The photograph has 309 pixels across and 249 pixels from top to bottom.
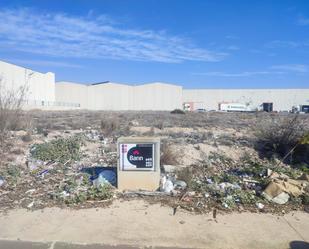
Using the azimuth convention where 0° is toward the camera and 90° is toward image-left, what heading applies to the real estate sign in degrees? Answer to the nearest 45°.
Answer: approximately 0°

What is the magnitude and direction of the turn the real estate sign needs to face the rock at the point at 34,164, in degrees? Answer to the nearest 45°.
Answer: approximately 135° to its right

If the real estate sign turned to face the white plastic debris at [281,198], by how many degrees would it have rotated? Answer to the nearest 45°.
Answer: approximately 90° to its left

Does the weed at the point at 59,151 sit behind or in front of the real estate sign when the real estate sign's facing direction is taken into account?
behind

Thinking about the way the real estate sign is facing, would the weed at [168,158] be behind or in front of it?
behind

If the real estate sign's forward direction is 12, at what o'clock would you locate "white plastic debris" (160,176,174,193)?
The white plastic debris is roughly at 9 o'clock from the real estate sign.

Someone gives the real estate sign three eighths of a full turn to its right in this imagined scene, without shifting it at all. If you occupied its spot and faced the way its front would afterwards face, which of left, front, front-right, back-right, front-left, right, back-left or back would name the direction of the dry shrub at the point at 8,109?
front

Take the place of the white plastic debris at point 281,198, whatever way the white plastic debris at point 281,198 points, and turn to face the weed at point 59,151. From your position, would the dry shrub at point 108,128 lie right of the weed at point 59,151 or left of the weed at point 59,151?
right

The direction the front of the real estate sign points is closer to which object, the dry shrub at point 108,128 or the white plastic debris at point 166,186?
the white plastic debris
